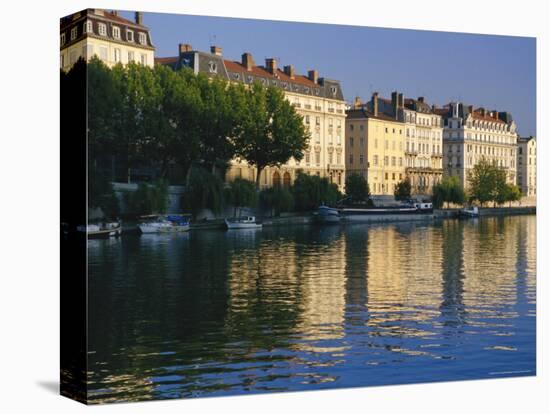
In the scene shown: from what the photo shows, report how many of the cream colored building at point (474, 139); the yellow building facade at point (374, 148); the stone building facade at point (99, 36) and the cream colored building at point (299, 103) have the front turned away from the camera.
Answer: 0

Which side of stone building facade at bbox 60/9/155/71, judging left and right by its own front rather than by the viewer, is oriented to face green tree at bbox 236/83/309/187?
left

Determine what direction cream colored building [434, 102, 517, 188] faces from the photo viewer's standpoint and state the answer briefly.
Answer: facing the viewer and to the right of the viewer

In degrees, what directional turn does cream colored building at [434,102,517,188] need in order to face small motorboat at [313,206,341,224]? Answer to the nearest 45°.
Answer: approximately 90° to its right

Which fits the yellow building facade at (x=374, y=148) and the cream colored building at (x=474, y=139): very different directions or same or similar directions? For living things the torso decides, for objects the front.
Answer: same or similar directions

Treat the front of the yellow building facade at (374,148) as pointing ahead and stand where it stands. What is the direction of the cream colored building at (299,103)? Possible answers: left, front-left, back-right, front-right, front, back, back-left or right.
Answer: right

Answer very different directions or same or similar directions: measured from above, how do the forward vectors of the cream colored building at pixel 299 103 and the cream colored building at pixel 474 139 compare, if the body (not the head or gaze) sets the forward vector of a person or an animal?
same or similar directions

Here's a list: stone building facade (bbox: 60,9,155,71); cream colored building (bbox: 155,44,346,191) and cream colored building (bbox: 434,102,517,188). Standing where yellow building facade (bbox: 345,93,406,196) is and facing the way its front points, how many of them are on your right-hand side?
2

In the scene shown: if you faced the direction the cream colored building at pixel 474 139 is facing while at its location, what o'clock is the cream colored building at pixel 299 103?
the cream colored building at pixel 299 103 is roughly at 3 o'clock from the cream colored building at pixel 474 139.
